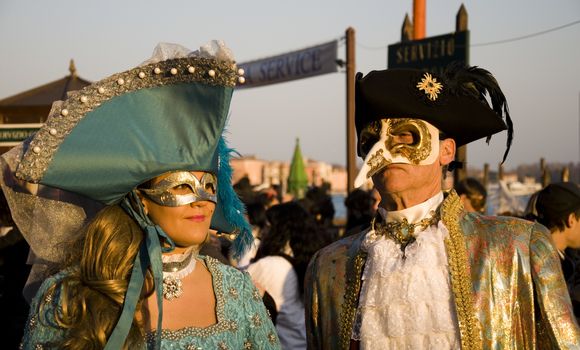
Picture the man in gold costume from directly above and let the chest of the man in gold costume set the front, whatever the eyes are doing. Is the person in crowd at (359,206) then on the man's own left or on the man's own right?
on the man's own right

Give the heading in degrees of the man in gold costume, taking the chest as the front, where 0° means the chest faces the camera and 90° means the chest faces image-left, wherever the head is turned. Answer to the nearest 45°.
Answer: approximately 45°

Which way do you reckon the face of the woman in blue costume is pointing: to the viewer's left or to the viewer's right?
to the viewer's right

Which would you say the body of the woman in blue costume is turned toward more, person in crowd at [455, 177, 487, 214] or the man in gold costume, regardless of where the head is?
the man in gold costume

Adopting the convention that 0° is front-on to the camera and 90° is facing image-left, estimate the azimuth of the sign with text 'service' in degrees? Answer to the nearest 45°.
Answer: approximately 45°

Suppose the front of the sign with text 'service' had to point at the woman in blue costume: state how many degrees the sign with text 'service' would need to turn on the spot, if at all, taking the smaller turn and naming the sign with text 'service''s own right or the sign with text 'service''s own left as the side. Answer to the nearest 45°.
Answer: approximately 45° to the sign with text 'service''s own left

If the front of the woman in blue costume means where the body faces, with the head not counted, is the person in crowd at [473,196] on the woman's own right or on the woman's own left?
on the woman's own left
